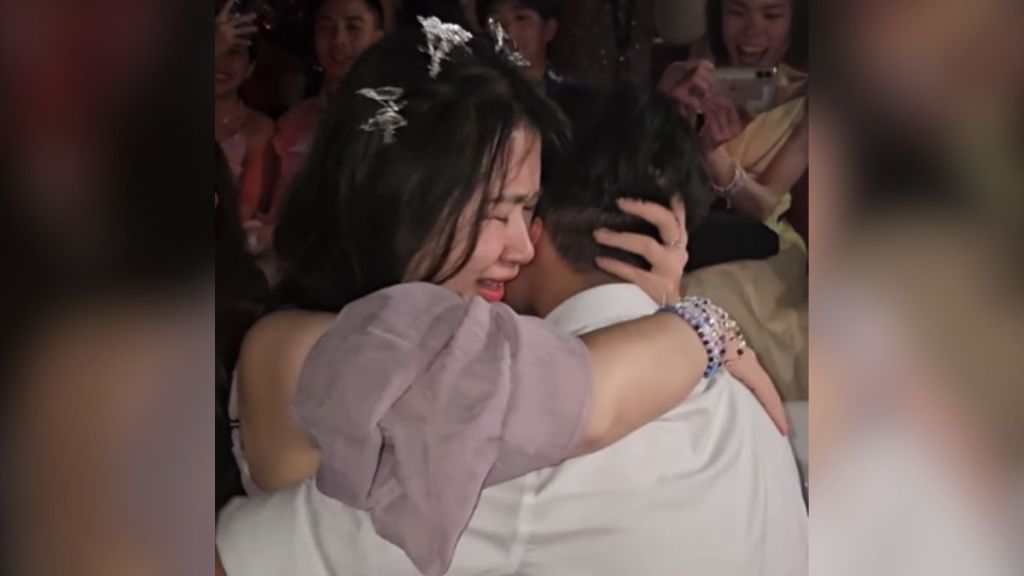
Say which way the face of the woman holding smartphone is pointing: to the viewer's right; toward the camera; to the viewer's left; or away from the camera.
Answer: toward the camera

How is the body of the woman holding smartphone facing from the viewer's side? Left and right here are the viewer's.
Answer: facing the viewer and to the left of the viewer

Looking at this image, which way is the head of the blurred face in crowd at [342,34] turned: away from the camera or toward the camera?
toward the camera

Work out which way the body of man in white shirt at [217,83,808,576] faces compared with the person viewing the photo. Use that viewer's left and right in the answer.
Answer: facing away from the viewer and to the left of the viewer
